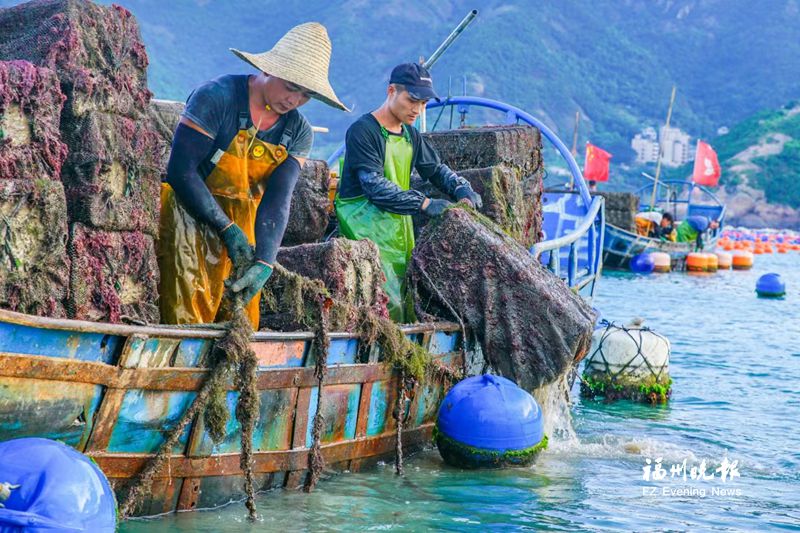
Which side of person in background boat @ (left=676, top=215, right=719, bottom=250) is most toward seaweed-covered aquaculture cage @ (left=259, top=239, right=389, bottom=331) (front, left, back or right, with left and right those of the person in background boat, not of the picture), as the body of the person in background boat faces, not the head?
right

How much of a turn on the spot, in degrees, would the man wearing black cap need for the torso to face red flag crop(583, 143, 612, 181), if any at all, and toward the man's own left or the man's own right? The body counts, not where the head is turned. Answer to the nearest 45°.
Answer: approximately 135° to the man's own left

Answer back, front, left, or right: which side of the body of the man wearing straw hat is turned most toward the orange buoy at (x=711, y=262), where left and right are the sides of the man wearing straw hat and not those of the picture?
left

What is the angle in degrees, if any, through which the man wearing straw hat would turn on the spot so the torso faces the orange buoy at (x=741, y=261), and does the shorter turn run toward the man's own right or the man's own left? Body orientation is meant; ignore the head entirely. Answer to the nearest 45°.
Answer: approximately 90° to the man's own left

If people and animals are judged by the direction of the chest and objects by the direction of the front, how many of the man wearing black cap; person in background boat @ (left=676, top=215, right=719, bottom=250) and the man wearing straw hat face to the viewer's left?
0

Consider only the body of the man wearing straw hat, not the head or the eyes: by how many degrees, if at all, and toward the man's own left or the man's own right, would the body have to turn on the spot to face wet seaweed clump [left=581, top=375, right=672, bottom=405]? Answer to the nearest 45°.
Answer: approximately 90° to the man's own left

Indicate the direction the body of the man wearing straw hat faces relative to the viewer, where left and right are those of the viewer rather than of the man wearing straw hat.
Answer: facing the viewer and to the right of the viewer

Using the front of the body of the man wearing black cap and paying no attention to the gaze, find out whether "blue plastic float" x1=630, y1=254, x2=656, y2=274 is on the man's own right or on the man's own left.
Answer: on the man's own left
